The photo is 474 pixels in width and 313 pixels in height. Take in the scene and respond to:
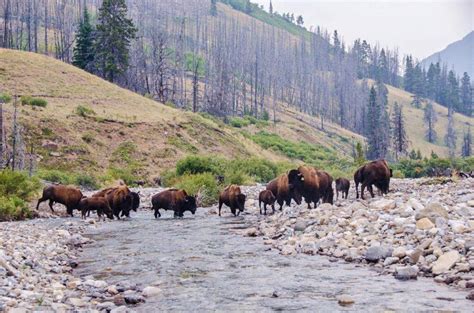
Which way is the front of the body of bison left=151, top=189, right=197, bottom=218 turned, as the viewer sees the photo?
to the viewer's right

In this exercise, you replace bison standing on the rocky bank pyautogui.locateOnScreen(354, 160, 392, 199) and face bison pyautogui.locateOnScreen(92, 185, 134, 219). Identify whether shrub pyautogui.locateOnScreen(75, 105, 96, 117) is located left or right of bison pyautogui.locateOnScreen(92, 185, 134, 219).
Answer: right

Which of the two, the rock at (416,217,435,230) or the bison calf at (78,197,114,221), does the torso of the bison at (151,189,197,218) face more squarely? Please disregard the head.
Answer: the rock
